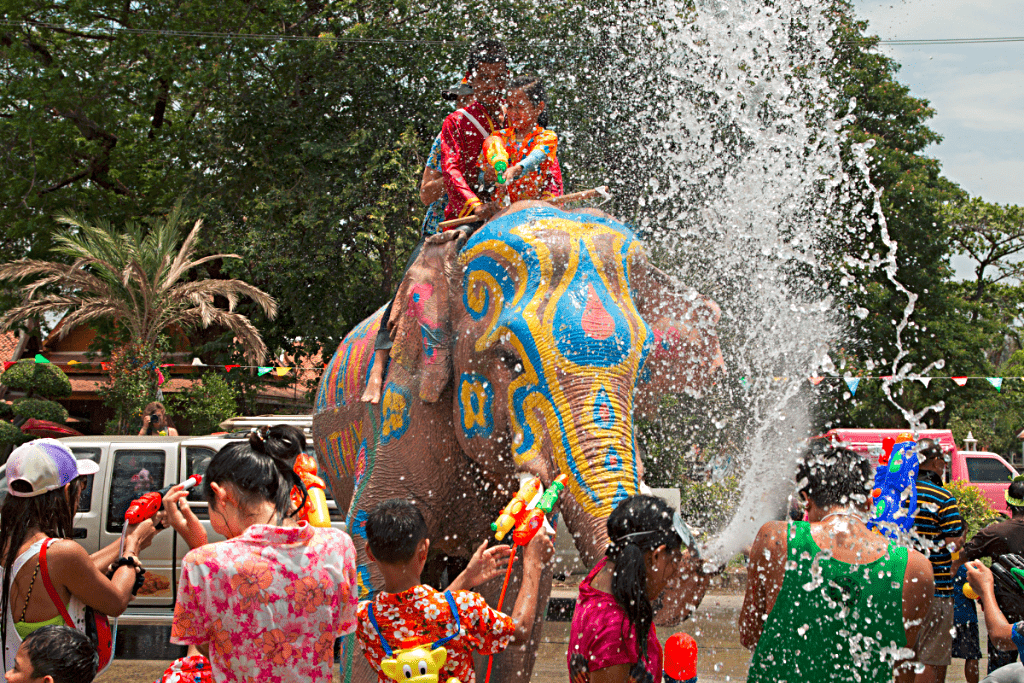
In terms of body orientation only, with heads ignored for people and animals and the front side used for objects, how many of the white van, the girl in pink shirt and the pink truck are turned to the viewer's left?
1

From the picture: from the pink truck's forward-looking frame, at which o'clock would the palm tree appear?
The palm tree is roughly at 5 o'clock from the pink truck.

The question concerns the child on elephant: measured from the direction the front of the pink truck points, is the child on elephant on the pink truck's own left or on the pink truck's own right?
on the pink truck's own right

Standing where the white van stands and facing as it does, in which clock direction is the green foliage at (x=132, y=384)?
The green foliage is roughly at 3 o'clock from the white van.

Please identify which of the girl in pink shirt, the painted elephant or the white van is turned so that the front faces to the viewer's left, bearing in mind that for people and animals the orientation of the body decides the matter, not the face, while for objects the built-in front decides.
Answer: the white van

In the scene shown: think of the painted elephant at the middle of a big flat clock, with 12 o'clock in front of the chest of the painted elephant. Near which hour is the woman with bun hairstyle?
The woman with bun hairstyle is roughly at 2 o'clock from the painted elephant.

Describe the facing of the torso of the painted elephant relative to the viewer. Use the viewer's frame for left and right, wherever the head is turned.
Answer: facing the viewer and to the right of the viewer

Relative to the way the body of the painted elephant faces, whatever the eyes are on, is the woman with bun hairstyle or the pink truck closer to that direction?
the woman with bun hairstyle

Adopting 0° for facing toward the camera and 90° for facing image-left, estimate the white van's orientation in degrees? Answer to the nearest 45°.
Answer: approximately 90°

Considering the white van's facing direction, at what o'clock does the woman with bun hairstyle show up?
The woman with bun hairstyle is roughly at 9 o'clock from the white van.

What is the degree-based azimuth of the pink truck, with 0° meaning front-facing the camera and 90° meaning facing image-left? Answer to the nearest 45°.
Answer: approximately 270°

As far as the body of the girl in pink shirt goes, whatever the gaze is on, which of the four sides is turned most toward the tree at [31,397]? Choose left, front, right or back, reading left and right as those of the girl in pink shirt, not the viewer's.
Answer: left
